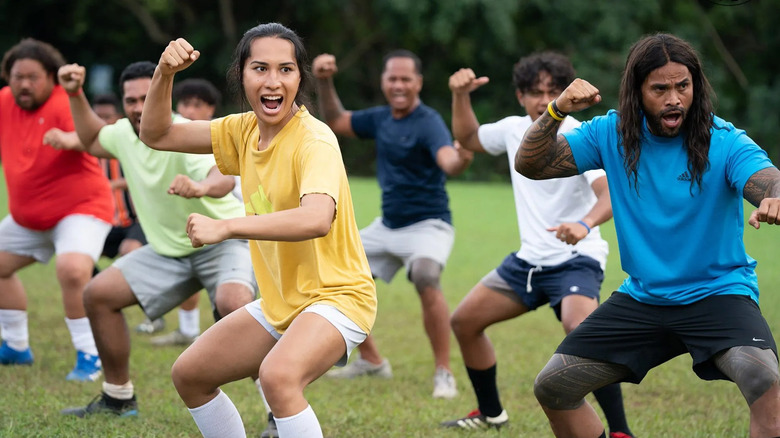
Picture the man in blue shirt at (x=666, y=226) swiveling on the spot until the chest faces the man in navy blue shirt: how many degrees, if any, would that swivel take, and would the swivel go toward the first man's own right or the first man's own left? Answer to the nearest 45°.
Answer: approximately 135° to the first man's own right

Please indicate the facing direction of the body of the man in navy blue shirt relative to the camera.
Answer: toward the camera

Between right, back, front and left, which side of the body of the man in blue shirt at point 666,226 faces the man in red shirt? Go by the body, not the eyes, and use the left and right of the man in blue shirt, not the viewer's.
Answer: right

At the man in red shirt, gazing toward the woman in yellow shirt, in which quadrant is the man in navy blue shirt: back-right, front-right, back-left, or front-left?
front-left

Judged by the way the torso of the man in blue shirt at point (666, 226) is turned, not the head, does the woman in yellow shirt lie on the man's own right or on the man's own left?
on the man's own right

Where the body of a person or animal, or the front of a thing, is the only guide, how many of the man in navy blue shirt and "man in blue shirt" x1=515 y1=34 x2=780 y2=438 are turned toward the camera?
2

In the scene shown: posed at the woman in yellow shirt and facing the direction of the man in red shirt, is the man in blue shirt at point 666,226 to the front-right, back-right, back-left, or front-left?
back-right

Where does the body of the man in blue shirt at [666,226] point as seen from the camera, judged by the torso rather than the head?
toward the camera

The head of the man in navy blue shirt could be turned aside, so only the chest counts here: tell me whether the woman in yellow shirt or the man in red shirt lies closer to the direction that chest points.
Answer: the woman in yellow shirt

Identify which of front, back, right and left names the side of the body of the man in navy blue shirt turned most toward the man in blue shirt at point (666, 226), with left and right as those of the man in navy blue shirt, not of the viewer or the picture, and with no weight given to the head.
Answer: front
